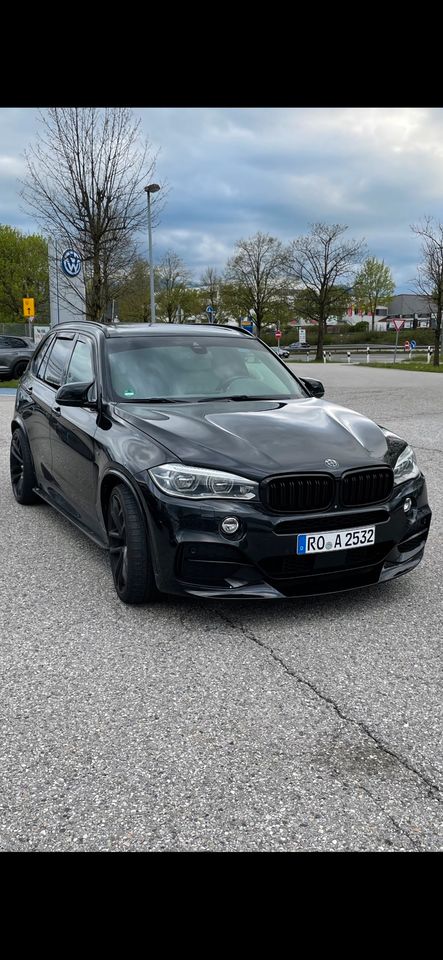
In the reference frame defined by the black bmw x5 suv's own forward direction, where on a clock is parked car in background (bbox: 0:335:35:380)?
The parked car in background is roughly at 7 o'clock from the black bmw x5 suv.

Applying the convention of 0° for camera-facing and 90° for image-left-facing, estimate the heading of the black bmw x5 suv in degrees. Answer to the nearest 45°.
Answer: approximately 315°
